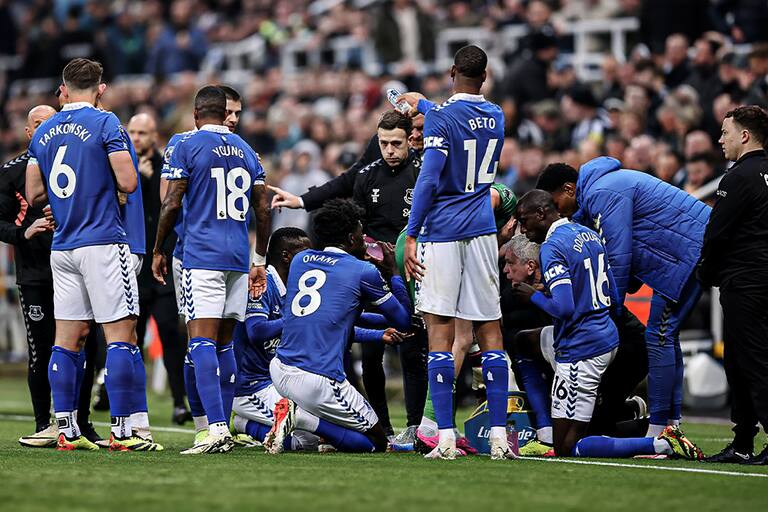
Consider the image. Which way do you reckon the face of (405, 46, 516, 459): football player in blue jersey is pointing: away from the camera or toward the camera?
away from the camera

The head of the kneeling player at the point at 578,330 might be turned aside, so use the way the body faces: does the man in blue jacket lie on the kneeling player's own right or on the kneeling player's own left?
on the kneeling player's own right

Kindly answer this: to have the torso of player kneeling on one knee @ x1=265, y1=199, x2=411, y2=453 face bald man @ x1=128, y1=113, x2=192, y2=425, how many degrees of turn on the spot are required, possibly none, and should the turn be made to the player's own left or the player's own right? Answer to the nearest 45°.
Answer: approximately 90° to the player's own left

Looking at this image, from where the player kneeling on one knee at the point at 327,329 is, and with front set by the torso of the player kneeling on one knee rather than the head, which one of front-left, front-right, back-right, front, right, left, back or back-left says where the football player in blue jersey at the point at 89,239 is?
back-left

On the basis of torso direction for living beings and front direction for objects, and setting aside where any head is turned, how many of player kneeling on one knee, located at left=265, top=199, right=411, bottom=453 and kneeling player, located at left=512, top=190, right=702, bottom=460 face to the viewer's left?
1

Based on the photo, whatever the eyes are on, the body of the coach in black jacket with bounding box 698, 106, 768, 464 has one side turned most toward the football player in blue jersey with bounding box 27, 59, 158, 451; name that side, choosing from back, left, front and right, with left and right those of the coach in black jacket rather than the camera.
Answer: front

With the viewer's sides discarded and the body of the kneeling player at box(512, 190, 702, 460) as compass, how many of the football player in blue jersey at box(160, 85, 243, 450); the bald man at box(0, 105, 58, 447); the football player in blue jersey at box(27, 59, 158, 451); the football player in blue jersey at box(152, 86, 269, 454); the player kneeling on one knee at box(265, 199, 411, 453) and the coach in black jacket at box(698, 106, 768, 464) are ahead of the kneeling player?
5

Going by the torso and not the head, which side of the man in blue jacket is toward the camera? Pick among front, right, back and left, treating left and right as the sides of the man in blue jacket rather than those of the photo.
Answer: left

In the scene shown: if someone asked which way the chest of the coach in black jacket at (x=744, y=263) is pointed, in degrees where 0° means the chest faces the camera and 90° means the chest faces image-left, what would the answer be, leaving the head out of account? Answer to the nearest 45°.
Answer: approximately 90°

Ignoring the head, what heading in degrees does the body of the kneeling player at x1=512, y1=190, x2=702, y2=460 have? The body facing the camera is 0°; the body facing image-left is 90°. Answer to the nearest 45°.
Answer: approximately 90°
